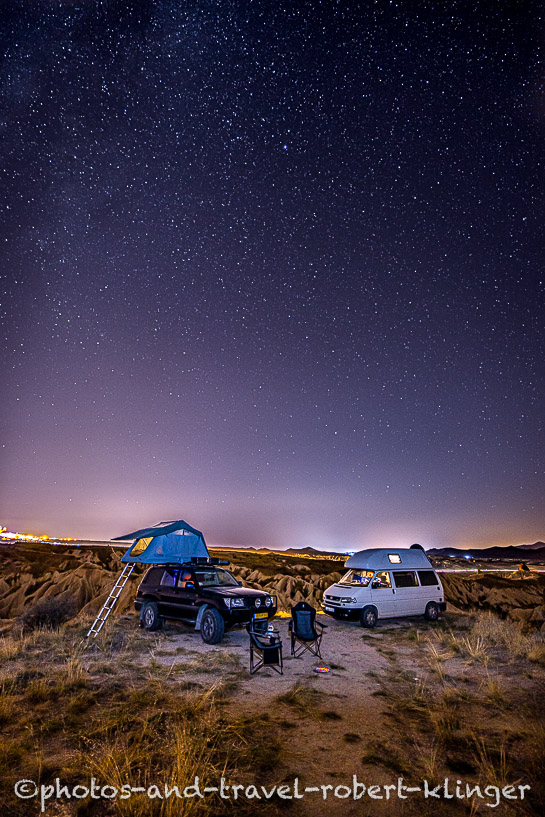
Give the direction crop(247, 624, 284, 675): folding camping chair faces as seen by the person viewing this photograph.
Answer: facing the viewer and to the right of the viewer

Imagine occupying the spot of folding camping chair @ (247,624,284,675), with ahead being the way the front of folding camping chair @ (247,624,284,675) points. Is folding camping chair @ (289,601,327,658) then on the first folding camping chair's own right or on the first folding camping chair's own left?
on the first folding camping chair's own left

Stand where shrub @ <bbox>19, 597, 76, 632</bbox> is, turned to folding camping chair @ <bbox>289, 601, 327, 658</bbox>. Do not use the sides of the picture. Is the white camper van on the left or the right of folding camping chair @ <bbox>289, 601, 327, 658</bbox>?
left

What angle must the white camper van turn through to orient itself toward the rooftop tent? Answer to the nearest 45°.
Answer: approximately 45° to its right

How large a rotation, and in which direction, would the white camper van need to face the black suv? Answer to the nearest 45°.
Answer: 0° — it already faces it

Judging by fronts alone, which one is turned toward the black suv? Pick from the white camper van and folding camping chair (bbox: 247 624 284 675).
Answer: the white camper van

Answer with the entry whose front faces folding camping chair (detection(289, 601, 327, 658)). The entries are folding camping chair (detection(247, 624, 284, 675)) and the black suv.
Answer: the black suv

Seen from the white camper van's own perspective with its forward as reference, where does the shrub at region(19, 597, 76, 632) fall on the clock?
The shrub is roughly at 1 o'clock from the white camper van.

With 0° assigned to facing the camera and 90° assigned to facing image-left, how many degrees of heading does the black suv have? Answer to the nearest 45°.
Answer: approximately 315°

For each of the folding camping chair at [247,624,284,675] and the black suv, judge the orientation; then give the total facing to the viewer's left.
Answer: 0

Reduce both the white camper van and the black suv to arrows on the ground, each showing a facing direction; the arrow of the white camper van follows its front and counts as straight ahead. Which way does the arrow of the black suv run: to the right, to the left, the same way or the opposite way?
to the left

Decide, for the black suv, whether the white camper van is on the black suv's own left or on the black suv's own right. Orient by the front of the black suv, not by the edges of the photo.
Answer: on the black suv's own left

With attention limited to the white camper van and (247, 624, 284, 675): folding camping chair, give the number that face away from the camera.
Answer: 0

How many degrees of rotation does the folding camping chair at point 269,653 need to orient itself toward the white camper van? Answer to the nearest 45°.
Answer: approximately 90° to its left
